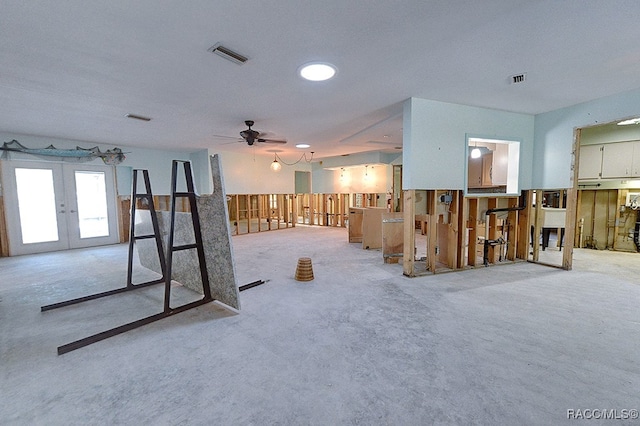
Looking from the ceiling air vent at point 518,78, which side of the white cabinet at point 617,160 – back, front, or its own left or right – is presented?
front

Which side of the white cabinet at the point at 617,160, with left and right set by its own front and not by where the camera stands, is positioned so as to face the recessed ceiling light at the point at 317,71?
front

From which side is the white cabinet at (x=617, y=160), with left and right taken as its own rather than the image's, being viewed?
front

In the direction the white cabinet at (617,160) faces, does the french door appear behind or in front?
in front

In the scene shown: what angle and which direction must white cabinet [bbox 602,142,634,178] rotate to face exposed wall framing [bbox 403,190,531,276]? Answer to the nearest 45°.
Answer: approximately 45° to its right

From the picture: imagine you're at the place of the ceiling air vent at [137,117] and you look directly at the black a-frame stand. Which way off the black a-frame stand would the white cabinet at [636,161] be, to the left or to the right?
left

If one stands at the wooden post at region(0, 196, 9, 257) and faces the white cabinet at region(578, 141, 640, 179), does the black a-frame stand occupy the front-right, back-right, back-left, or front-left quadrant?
front-right

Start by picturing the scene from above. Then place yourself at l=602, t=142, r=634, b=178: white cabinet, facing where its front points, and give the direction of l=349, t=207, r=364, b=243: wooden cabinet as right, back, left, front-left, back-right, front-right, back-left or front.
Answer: front-right

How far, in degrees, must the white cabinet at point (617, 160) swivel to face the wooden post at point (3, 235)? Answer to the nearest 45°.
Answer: approximately 45° to its right

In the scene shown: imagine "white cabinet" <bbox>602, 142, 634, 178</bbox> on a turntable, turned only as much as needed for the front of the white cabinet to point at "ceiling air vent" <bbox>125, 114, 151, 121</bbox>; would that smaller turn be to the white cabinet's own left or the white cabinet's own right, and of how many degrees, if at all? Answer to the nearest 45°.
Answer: approximately 45° to the white cabinet's own right

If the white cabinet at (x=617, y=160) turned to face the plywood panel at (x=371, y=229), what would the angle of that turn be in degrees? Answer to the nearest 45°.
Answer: approximately 45° to its right

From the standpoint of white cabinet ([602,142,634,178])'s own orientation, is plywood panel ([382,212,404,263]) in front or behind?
in front

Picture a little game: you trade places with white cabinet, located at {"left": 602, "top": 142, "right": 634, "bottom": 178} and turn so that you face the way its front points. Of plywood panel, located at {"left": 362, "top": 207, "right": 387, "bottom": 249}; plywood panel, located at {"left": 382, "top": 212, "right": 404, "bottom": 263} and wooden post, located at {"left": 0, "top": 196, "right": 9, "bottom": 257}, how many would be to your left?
0
